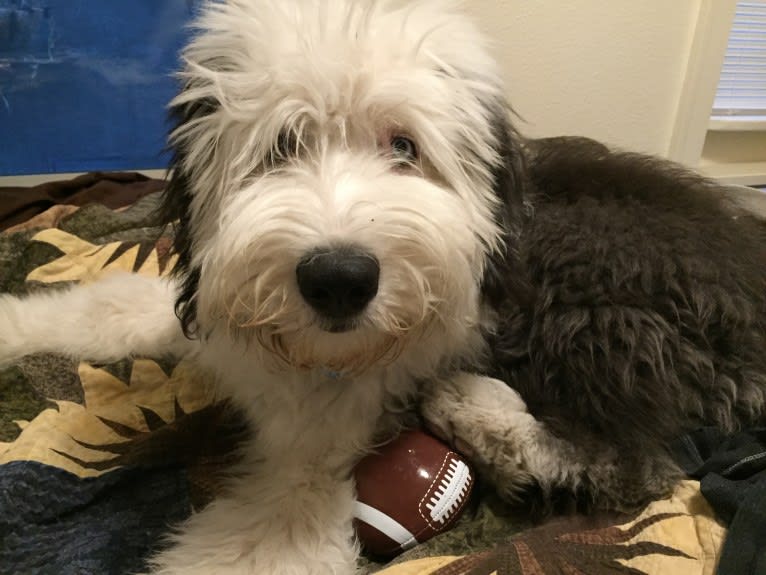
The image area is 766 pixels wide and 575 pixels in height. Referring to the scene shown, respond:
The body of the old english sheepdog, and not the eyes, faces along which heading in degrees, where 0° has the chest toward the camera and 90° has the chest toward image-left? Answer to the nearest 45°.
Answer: approximately 45°

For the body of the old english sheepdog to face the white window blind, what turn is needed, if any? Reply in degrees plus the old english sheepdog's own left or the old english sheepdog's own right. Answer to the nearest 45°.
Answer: approximately 180°

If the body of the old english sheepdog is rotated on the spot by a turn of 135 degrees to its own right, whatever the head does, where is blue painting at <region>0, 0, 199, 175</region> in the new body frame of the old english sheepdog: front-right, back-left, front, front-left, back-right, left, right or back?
front-left
